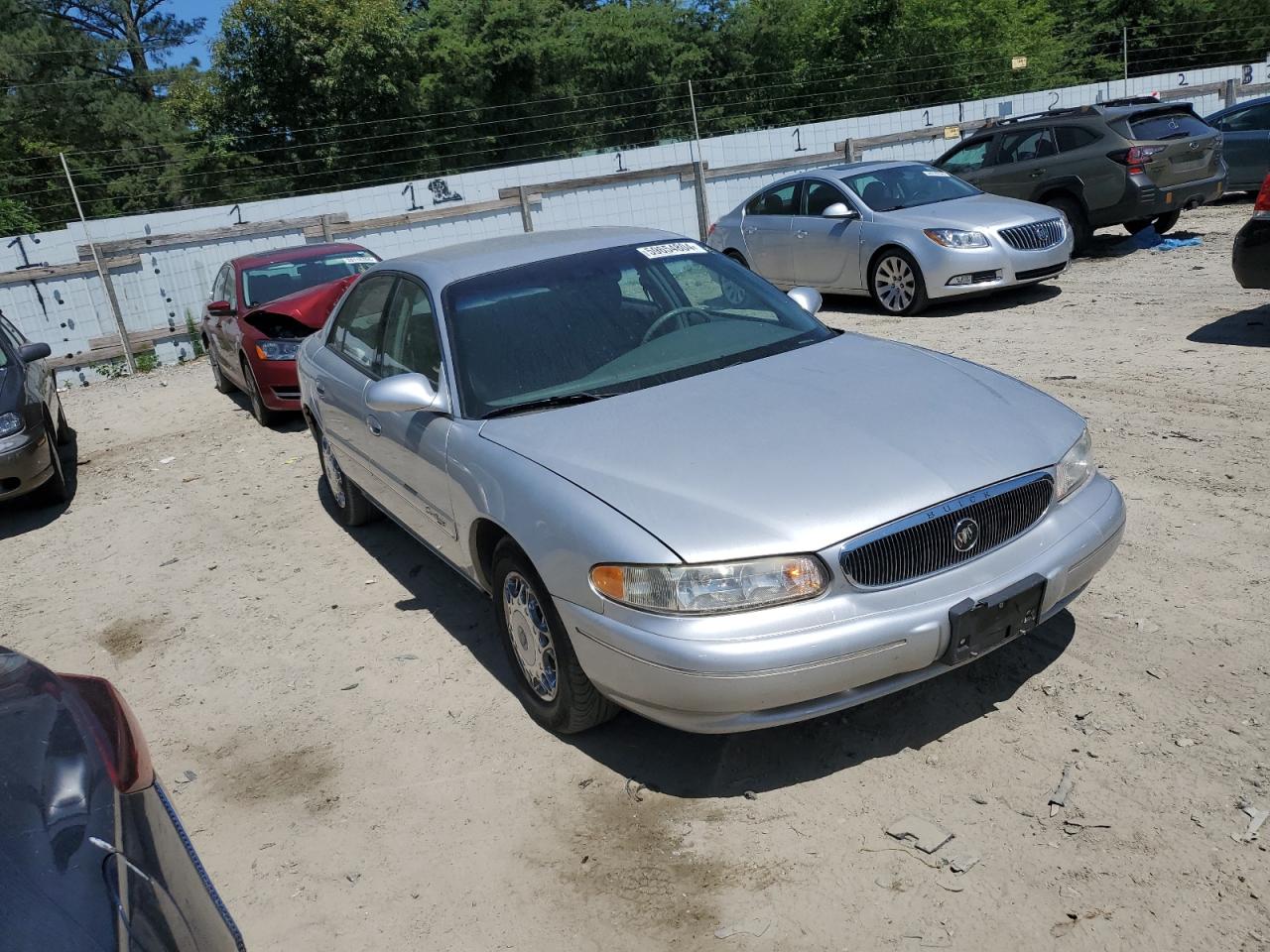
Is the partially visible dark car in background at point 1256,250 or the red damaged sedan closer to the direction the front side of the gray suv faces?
the red damaged sedan

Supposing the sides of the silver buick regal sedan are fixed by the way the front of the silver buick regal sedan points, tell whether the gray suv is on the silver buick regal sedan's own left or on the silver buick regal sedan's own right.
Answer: on the silver buick regal sedan's own left

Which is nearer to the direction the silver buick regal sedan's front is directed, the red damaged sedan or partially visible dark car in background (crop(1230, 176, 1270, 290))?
the partially visible dark car in background

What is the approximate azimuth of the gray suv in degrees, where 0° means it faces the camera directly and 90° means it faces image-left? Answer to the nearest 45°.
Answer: approximately 135°

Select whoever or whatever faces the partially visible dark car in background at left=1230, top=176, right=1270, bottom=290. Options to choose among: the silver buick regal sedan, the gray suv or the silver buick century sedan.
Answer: the silver buick regal sedan

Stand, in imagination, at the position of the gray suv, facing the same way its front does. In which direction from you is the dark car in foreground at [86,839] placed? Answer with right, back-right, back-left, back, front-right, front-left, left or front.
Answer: back-left

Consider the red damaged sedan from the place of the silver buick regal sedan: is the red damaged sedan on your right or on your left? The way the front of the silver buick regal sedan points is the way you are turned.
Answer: on your right

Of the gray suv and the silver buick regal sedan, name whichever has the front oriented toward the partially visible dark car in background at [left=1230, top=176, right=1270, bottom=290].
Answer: the silver buick regal sedan

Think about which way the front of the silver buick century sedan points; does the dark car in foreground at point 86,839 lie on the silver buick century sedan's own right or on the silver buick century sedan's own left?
on the silver buick century sedan's own right

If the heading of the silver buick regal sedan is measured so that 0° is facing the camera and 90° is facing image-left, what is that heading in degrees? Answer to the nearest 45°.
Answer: approximately 315°

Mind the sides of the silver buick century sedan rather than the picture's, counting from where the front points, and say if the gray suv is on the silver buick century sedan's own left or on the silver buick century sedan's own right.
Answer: on the silver buick century sedan's own left
